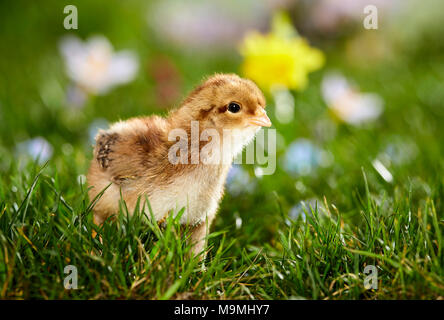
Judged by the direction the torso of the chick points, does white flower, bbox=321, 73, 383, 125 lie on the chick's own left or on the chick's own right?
on the chick's own left

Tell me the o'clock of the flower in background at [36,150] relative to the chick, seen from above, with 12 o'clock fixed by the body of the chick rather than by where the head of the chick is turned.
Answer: The flower in background is roughly at 8 o'clock from the chick.

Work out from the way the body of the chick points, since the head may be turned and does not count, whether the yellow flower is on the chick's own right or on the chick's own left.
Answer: on the chick's own left

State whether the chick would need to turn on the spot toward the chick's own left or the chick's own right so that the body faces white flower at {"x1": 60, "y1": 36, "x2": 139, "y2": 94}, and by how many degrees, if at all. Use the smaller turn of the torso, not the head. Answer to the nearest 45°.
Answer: approximately 90° to the chick's own left

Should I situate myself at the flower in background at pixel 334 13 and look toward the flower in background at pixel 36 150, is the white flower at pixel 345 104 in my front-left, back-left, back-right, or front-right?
front-left

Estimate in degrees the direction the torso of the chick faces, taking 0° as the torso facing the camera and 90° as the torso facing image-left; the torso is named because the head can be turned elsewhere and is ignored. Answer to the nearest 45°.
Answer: approximately 270°

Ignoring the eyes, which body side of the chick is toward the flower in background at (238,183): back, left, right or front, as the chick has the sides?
left

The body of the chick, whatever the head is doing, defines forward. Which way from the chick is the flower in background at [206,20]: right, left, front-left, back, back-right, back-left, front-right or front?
left

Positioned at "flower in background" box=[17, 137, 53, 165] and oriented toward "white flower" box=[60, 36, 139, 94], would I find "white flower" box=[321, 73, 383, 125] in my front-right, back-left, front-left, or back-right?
front-right

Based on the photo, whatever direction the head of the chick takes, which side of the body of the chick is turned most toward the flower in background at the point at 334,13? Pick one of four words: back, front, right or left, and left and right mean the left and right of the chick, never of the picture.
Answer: left
